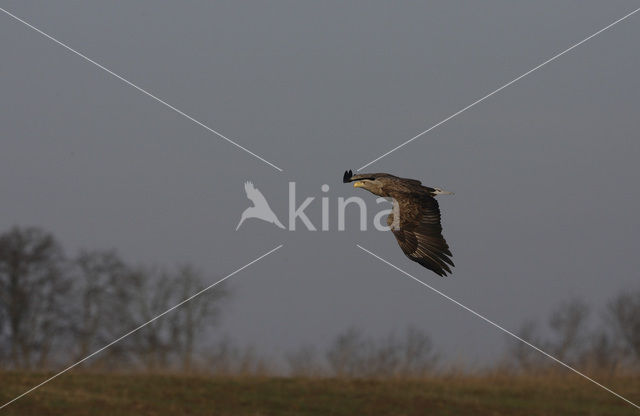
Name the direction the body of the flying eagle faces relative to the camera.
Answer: to the viewer's left
